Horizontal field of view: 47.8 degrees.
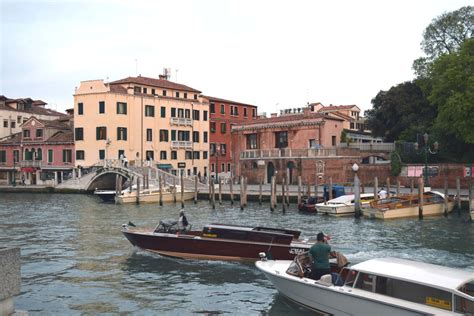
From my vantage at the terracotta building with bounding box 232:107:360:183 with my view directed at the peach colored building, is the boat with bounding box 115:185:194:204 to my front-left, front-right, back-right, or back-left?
front-left

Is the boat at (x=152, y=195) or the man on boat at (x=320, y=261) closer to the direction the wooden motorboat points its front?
the boat

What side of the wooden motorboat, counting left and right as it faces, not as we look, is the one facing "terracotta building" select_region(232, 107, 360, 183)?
right

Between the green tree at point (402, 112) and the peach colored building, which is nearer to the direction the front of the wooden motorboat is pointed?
the peach colored building

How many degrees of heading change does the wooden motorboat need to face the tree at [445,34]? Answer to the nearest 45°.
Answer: approximately 135° to its right

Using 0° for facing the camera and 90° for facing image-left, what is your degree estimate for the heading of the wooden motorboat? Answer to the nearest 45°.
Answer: approximately 90°

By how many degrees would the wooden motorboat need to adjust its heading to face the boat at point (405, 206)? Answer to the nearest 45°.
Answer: approximately 135° to its right

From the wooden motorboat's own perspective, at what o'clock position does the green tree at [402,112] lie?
The green tree is roughly at 4 o'clock from the wooden motorboat.

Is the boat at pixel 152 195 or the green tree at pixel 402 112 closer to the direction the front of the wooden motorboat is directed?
the boat

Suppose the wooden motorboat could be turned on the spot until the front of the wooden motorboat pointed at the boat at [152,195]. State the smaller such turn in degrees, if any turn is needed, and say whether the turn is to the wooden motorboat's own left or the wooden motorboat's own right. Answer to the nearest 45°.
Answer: approximately 90° to the wooden motorboat's own right

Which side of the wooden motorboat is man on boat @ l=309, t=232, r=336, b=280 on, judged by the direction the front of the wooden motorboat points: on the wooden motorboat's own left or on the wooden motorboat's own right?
on the wooden motorboat's own left

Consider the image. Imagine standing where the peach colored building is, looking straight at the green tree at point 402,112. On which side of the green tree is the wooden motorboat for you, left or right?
right

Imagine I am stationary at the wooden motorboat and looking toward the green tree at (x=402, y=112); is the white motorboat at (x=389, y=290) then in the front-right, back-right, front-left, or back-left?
back-right

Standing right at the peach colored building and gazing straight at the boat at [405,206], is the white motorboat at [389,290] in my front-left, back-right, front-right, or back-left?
front-right

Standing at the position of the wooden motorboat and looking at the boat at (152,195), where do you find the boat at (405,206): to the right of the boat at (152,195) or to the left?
right
